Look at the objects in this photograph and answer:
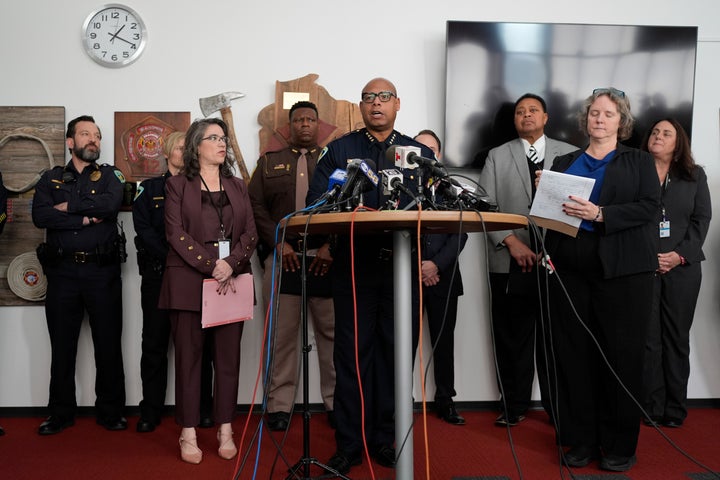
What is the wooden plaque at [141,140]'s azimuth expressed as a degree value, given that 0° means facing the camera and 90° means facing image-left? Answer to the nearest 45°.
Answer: approximately 0°

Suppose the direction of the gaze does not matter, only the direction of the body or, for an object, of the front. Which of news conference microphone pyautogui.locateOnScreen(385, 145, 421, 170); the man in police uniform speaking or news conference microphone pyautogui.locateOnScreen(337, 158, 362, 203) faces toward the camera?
the man in police uniform speaking

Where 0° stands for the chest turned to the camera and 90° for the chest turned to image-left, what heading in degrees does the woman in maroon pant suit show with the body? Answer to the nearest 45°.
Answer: approximately 315°

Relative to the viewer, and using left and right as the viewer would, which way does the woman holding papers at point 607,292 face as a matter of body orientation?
facing the viewer and to the left of the viewer

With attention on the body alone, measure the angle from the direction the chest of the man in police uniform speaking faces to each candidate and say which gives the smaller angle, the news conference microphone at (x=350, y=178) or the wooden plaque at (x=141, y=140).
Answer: the news conference microphone

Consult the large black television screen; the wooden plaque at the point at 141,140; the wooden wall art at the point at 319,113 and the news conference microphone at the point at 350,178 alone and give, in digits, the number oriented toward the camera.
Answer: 3

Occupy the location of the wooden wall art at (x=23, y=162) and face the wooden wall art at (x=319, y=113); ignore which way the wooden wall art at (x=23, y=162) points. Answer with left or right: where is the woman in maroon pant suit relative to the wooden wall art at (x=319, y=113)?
right

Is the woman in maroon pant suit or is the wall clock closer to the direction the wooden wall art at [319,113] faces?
the woman in maroon pant suit

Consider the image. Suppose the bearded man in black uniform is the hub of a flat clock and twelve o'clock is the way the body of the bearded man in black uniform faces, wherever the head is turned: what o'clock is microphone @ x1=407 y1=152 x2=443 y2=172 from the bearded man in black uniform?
The microphone is roughly at 11 o'clock from the bearded man in black uniform.

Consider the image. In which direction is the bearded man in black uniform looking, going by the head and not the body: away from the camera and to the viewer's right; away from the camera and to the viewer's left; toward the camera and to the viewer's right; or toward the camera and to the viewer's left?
toward the camera and to the viewer's right

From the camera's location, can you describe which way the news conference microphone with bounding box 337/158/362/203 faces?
facing away from the viewer and to the right of the viewer

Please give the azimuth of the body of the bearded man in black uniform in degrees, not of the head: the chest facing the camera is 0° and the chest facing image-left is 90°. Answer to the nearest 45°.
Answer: approximately 0°
